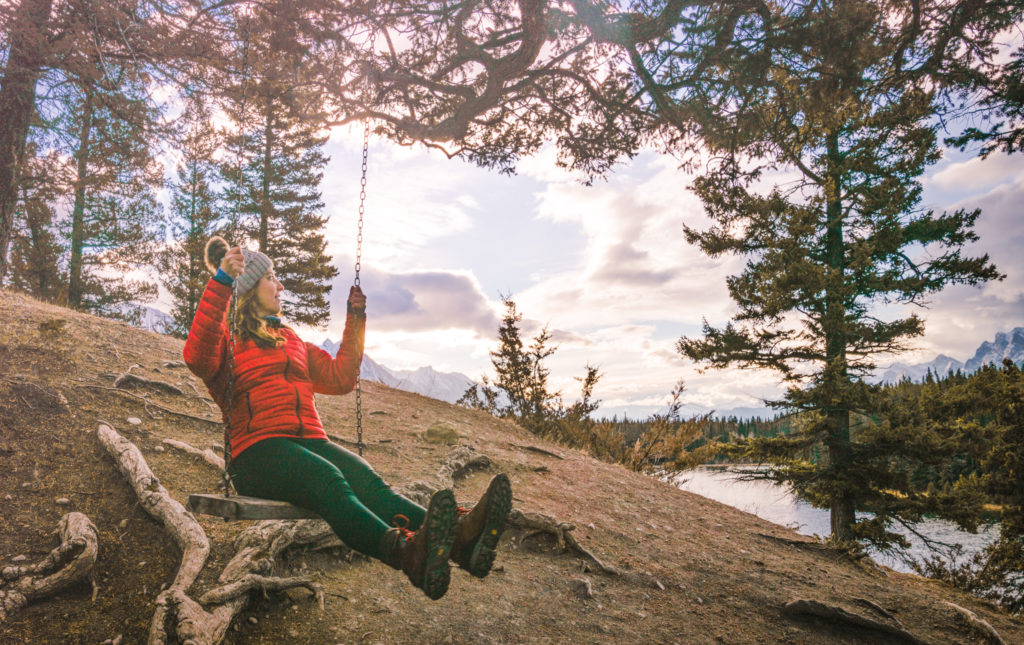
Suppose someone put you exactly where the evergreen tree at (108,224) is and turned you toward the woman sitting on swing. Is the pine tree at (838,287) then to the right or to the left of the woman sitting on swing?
left

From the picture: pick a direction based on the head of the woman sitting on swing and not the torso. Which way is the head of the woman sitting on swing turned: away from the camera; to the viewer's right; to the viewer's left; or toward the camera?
to the viewer's right

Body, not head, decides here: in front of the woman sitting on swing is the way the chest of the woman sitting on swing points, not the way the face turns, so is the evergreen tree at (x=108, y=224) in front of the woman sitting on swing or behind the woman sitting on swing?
behind

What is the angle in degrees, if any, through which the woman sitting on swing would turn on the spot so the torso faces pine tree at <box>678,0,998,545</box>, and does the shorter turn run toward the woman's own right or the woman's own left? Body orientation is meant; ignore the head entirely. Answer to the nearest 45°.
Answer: approximately 90° to the woman's own left

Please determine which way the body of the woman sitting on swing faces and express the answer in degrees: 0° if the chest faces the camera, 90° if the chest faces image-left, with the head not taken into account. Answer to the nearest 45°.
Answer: approximately 315°

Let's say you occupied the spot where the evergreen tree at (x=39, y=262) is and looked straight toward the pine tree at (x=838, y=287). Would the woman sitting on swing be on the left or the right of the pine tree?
right

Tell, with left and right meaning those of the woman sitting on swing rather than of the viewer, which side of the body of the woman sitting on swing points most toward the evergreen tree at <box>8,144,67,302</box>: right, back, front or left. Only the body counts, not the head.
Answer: back
